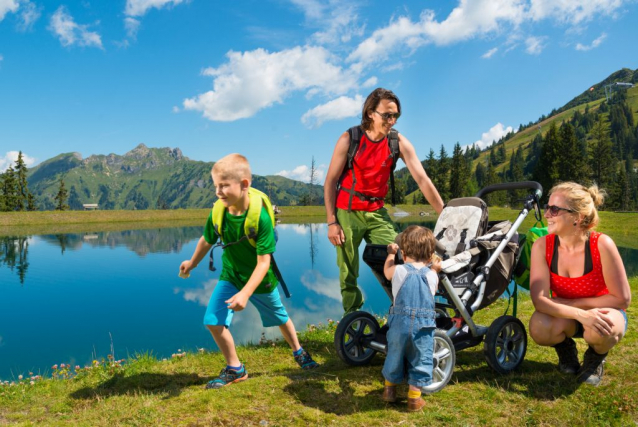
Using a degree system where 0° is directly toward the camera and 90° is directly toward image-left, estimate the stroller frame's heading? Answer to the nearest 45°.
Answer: approximately 45°

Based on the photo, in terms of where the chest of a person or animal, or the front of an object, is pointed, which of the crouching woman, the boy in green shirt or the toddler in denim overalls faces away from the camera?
the toddler in denim overalls

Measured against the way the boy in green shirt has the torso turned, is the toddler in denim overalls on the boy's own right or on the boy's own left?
on the boy's own left

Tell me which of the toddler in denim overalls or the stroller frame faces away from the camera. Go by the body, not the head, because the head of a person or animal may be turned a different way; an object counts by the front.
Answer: the toddler in denim overalls

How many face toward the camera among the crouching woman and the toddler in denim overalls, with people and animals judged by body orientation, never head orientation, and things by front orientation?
1

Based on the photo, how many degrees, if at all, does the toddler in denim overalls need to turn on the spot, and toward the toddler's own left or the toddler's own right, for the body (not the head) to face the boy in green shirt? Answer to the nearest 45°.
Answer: approximately 90° to the toddler's own left

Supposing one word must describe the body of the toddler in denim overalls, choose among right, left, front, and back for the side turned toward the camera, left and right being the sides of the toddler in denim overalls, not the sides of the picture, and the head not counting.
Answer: back

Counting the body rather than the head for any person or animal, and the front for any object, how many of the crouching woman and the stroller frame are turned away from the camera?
0

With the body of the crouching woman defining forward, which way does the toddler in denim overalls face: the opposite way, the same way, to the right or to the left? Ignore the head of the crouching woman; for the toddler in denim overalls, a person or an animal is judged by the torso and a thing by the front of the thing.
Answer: the opposite way

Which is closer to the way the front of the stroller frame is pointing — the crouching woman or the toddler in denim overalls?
the toddler in denim overalls

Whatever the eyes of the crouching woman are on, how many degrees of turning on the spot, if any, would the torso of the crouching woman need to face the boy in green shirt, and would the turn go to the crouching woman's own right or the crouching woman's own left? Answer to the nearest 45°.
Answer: approximately 45° to the crouching woman's own right

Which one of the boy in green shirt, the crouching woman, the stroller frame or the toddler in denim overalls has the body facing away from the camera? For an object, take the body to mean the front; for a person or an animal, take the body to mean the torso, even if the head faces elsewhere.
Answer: the toddler in denim overalls

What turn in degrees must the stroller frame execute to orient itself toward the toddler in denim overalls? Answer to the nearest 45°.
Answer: approximately 45° to its left

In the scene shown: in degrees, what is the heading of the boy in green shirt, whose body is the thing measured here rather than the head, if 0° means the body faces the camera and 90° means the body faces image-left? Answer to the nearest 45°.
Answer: approximately 45°
